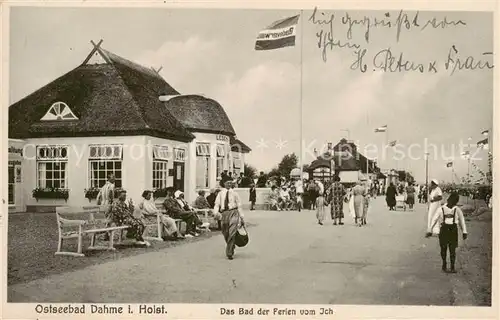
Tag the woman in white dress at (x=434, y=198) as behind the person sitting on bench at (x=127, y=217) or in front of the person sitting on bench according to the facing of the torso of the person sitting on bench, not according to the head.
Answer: in front

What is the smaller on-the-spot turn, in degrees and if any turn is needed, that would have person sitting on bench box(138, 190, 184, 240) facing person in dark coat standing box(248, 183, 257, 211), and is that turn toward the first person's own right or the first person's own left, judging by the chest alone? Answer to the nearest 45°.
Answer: approximately 45° to the first person's own left

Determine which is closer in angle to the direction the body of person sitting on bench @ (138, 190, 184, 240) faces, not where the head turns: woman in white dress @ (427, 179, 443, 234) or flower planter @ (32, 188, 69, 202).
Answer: the woman in white dress

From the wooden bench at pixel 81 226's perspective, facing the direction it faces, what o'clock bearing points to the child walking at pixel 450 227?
The child walking is roughly at 11 o'clock from the wooden bench.

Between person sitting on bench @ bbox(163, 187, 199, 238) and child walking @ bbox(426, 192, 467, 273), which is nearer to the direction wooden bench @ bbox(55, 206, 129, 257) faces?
the child walking

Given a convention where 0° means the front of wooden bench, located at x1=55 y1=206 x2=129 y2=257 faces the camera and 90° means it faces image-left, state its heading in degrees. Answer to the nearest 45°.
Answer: approximately 315°

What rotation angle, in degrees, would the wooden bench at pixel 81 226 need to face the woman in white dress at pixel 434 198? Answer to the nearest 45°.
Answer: approximately 45° to its left

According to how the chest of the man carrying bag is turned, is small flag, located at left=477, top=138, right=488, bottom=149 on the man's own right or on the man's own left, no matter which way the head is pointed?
on the man's own left

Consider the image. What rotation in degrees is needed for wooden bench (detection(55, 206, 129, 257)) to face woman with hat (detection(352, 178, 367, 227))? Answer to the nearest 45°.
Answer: approximately 45° to its left
